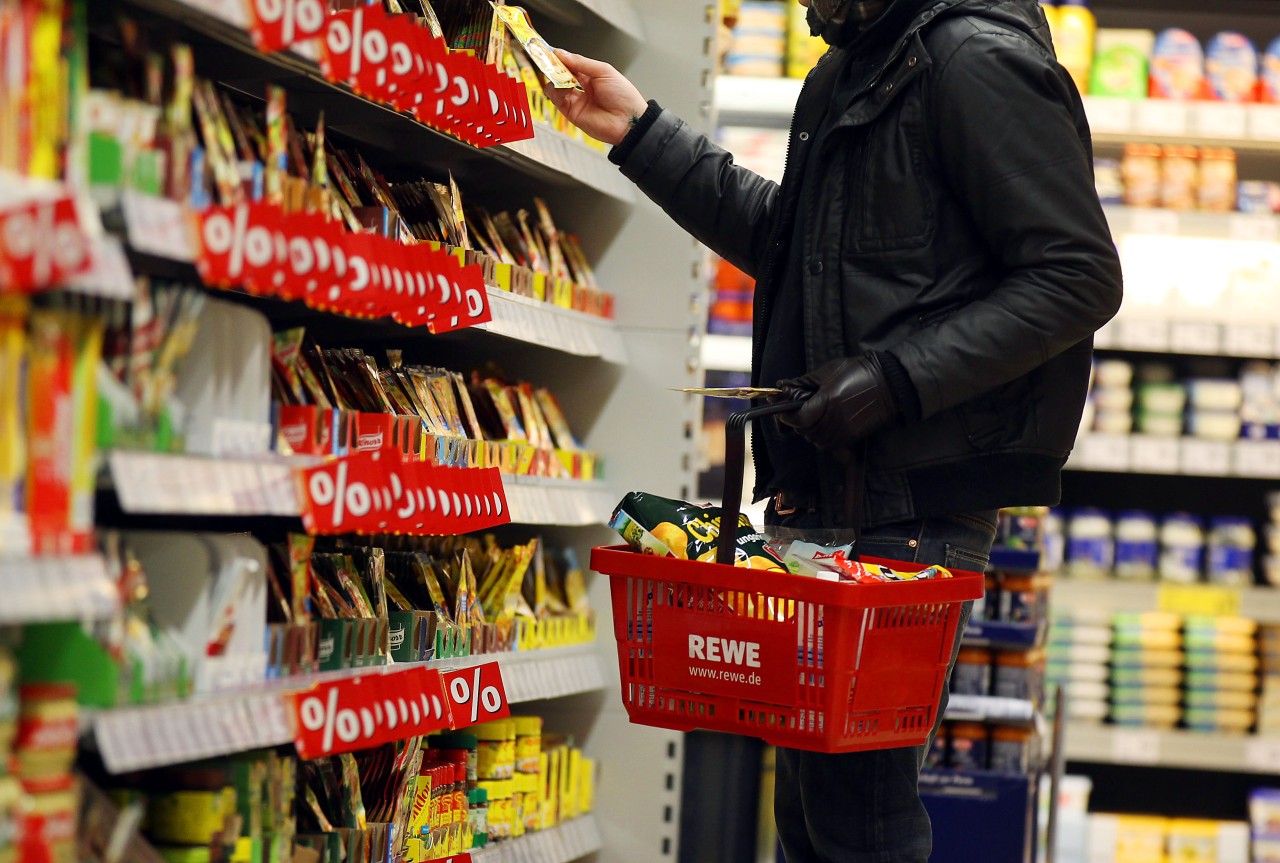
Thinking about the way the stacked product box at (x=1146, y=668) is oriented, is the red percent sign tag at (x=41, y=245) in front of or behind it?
in front

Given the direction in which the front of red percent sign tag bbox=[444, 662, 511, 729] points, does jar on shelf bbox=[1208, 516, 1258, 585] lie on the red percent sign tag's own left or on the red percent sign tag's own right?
on the red percent sign tag's own left

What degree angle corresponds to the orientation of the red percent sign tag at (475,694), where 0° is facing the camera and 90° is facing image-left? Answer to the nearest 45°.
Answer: approximately 0°

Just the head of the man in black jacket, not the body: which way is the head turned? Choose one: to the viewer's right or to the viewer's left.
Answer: to the viewer's left

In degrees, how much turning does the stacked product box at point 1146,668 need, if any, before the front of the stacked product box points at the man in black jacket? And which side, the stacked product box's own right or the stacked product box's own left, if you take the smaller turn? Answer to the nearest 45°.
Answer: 0° — it already faces them

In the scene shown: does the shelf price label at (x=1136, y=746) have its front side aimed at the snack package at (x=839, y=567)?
yes
